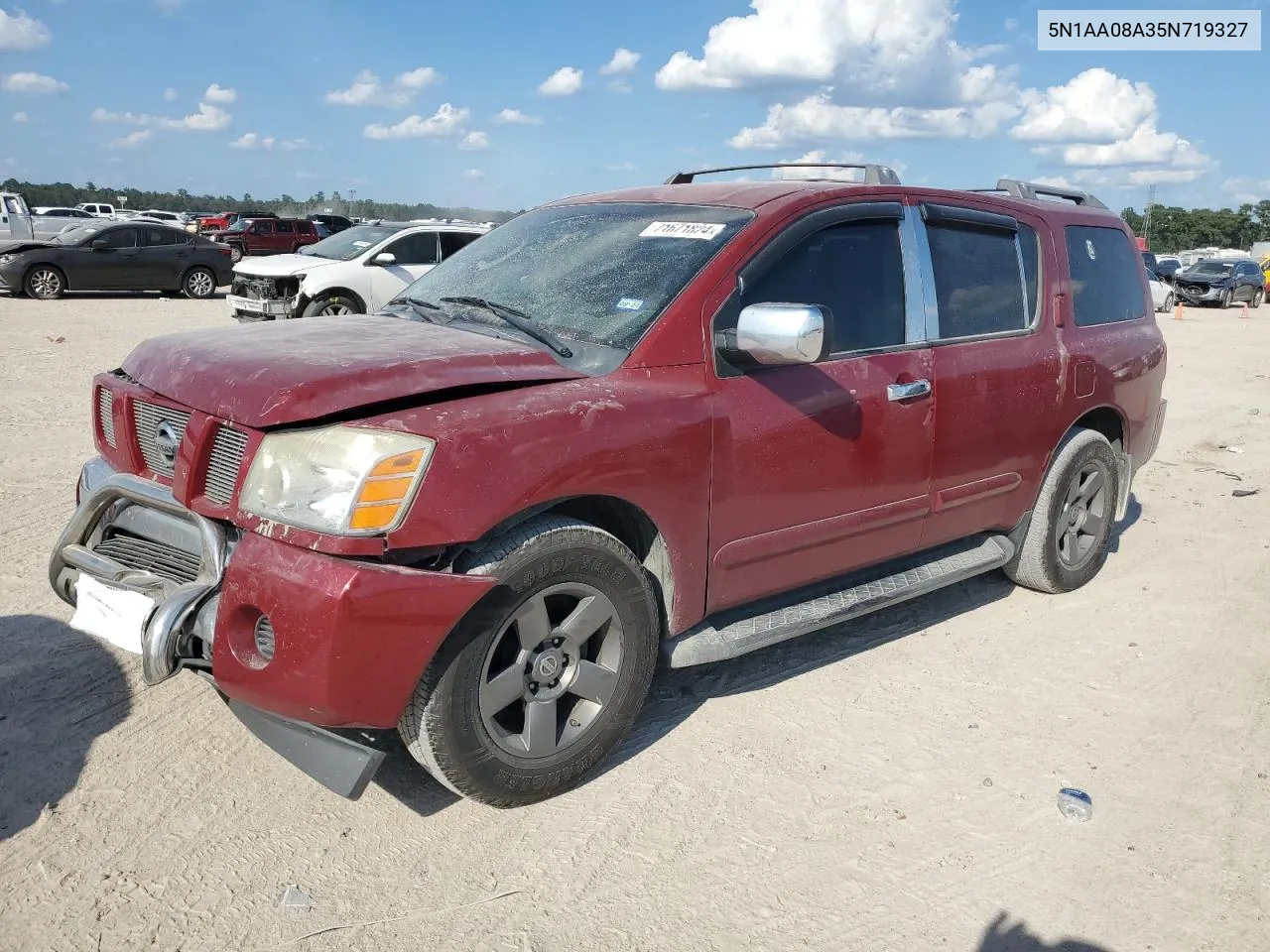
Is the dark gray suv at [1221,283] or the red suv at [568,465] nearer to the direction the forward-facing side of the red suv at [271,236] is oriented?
the red suv

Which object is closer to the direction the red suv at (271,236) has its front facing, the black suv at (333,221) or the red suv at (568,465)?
the red suv

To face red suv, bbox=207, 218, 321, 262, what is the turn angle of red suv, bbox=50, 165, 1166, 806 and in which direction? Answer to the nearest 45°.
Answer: approximately 135° to its right

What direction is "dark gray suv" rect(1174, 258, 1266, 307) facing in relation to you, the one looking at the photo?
facing the viewer and to the left of the viewer

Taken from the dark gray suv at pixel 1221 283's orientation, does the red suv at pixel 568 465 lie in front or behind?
in front

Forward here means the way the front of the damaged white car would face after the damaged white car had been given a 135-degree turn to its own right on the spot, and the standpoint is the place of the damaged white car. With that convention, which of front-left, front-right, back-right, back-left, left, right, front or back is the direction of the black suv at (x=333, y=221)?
front

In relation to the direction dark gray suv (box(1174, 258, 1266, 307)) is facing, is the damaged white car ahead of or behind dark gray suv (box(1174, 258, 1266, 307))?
ahead

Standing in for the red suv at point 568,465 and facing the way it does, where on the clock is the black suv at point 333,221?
The black suv is roughly at 4 o'clock from the red suv.

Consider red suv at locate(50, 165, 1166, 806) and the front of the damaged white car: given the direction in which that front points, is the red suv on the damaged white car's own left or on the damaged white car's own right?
on the damaged white car's own left

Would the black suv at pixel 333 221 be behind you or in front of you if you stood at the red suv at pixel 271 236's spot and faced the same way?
behind
